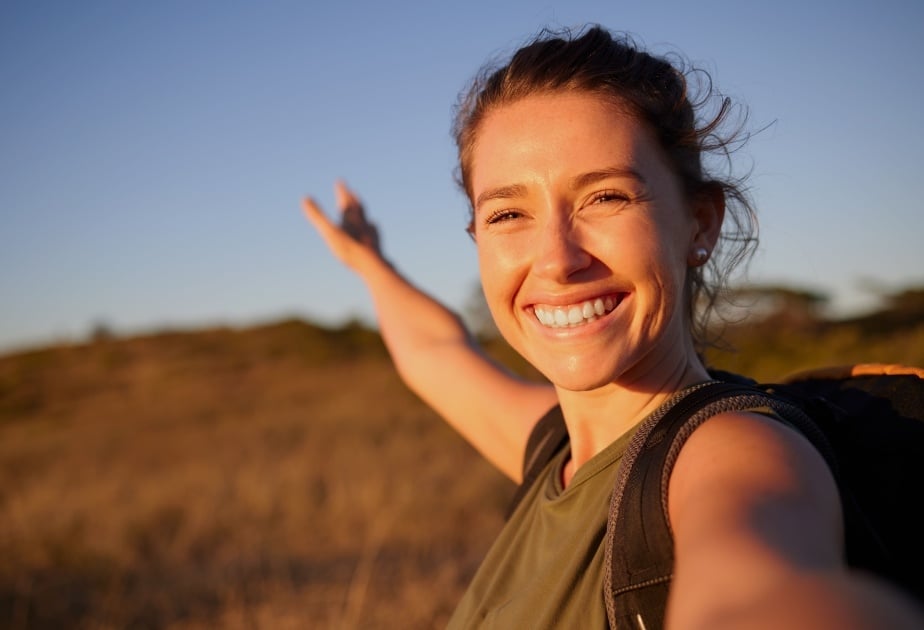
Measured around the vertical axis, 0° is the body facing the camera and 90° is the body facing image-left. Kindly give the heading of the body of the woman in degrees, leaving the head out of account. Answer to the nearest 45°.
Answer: approximately 45°
